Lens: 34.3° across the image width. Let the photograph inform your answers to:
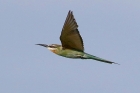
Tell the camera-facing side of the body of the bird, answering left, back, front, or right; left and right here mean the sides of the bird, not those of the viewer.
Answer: left

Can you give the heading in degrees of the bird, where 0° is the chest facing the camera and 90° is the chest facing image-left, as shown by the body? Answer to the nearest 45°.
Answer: approximately 90°
